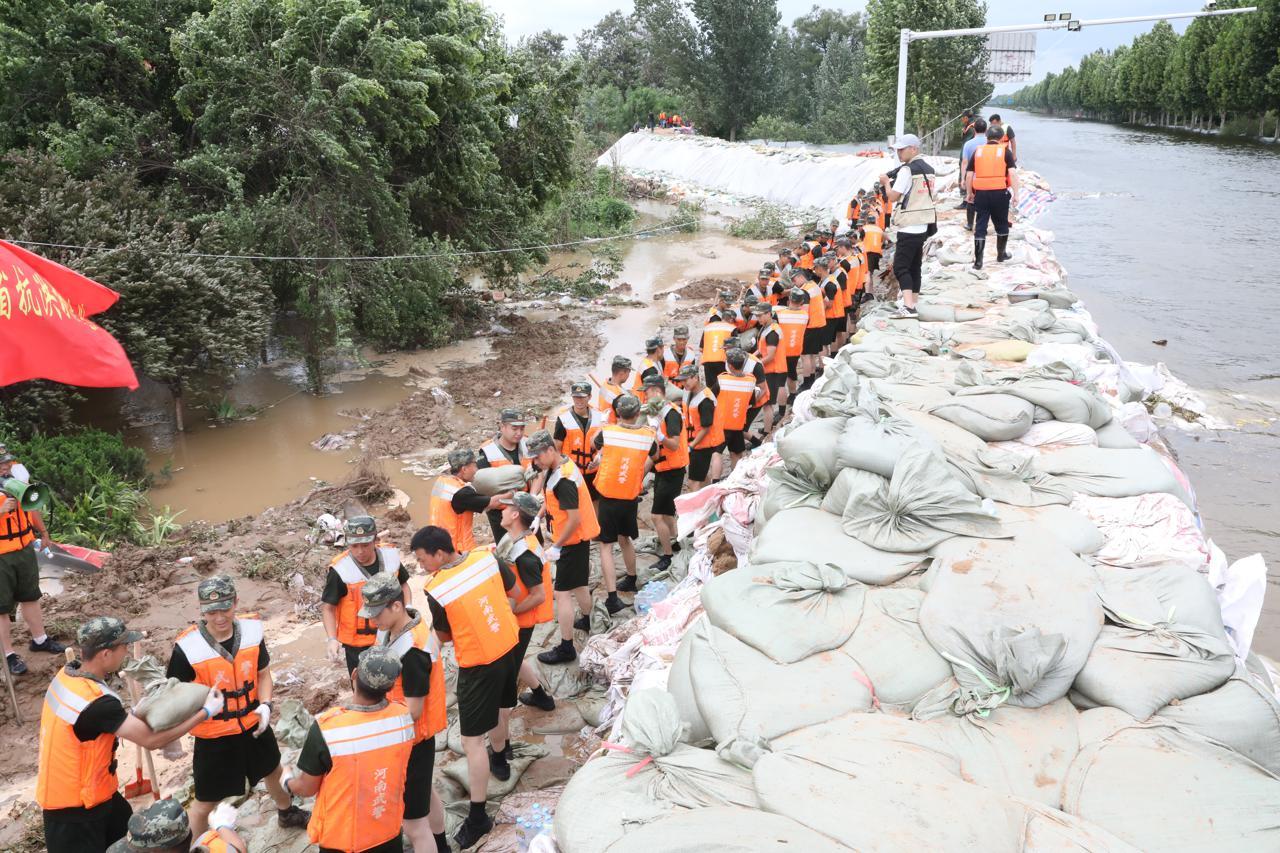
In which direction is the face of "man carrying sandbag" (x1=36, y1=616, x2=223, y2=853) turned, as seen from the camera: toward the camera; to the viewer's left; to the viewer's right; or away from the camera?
to the viewer's right

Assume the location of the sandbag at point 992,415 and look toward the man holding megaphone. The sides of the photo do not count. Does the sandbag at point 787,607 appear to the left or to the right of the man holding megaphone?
left

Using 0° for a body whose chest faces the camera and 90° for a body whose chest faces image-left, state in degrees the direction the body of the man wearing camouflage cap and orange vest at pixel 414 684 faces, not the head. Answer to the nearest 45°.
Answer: approximately 90°

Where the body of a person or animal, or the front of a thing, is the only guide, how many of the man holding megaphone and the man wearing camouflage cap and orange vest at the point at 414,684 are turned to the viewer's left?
1

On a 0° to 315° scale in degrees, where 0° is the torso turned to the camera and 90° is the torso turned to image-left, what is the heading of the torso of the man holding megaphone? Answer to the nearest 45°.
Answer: approximately 315°

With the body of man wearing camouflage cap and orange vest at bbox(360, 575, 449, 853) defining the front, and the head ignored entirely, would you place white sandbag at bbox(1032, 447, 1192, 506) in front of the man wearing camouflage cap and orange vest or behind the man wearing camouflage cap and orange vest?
behind

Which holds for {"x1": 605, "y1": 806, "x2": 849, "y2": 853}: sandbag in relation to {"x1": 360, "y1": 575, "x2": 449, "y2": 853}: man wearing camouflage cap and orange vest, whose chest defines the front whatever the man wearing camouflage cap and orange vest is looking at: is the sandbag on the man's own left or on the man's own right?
on the man's own left

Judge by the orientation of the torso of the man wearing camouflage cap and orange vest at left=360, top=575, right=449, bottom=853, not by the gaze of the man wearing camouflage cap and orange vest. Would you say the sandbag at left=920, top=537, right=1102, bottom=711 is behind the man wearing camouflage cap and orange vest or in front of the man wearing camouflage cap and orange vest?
behind

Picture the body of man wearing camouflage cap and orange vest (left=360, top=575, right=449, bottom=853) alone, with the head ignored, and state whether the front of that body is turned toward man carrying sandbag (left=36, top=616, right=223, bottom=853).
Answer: yes

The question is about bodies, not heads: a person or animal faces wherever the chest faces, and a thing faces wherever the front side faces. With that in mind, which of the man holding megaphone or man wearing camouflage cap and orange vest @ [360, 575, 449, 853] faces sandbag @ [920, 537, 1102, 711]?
the man holding megaphone
